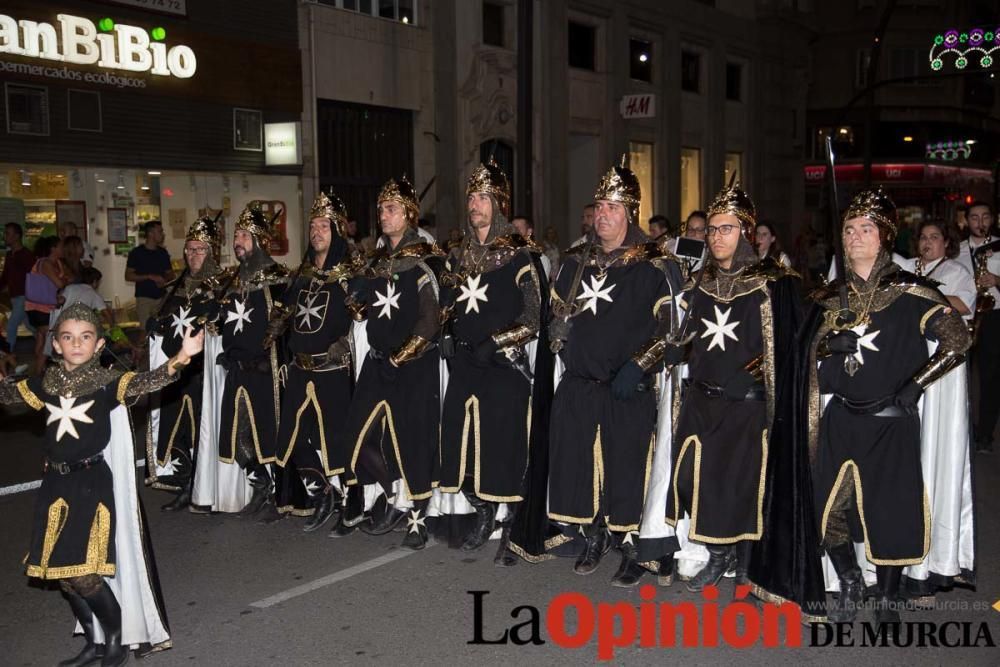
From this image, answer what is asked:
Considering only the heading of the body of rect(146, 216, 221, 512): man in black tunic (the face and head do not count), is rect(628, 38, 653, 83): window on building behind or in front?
behind

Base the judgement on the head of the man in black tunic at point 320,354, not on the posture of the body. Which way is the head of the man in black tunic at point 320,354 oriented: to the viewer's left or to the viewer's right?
to the viewer's left

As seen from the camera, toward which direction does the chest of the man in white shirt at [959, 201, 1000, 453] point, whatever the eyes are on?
toward the camera

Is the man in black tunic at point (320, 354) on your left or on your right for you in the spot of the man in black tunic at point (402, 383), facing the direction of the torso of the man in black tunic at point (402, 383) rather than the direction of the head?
on your right

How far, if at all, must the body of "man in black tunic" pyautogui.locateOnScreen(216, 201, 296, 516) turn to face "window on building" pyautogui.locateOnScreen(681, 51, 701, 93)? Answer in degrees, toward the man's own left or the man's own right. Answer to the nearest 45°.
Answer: approximately 180°

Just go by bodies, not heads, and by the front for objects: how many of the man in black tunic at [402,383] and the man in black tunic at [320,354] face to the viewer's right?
0

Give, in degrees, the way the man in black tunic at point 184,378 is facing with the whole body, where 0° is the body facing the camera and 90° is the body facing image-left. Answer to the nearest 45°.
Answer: approximately 45°

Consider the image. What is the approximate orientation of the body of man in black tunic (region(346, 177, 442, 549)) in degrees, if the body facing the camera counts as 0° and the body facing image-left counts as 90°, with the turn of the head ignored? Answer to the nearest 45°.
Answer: approximately 45°

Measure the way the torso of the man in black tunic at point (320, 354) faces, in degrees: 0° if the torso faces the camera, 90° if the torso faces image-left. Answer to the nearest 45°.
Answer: approximately 45°

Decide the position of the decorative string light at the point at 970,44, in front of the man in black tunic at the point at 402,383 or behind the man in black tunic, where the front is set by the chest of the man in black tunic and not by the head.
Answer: behind

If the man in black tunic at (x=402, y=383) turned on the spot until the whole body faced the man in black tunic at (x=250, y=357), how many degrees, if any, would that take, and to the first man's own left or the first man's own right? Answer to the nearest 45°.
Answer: approximately 90° to the first man's own right

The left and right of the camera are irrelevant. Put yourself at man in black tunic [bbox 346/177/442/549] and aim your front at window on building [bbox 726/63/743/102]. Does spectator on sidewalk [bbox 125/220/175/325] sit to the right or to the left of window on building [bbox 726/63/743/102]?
left

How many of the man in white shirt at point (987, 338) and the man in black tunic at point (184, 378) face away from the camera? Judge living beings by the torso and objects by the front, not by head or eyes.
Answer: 0
